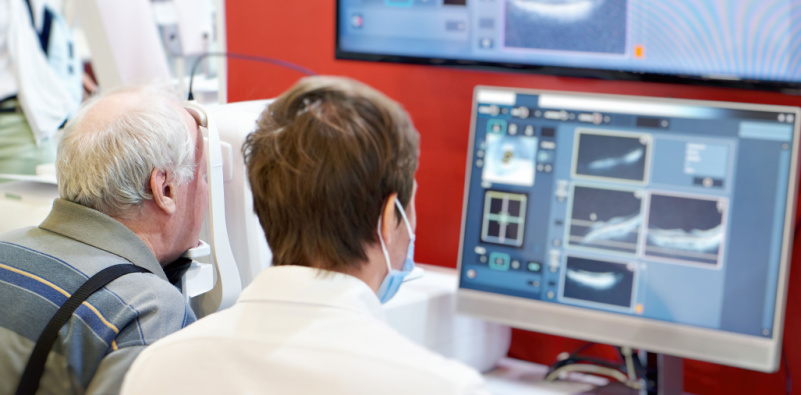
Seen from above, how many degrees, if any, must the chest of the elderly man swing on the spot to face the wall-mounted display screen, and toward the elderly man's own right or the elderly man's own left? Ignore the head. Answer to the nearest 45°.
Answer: approximately 45° to the elderly man's own right

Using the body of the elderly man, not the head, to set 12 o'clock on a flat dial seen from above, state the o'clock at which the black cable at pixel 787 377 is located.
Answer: The black cable is roughly at 2 o'clock from the elderly man.

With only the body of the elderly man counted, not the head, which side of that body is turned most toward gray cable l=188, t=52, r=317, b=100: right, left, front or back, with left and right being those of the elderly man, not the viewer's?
front

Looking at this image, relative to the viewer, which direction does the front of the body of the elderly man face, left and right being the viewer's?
facing away from the viewer and to the right of the viewer

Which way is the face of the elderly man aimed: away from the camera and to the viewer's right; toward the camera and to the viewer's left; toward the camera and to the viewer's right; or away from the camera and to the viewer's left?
away from the camera and to the viewer's right
